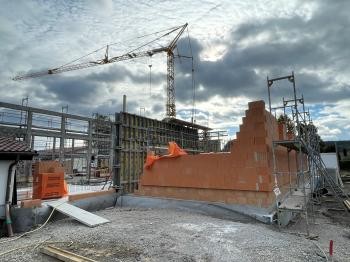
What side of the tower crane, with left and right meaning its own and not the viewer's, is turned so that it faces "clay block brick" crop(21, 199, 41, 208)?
left

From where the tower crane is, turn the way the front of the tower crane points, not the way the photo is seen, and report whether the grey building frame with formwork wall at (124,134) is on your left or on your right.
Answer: on your left

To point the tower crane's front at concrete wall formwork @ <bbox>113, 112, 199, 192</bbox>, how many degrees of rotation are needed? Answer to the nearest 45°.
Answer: approximately 135° to its left

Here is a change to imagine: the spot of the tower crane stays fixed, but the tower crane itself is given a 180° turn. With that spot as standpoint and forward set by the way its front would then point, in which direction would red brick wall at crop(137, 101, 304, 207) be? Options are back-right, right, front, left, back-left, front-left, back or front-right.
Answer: front-right

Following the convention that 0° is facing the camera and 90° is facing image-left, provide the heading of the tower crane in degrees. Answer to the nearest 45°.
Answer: approximately 135°

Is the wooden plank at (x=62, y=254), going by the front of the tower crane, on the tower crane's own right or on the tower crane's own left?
on the tower crane's own left

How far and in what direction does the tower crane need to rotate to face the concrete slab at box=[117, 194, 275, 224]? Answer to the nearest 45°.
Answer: approximately 135° to its left
